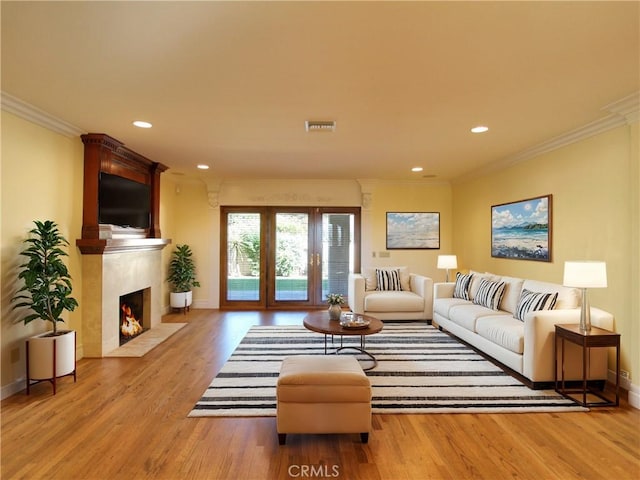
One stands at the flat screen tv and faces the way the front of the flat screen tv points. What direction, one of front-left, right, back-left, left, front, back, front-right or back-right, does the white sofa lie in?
front

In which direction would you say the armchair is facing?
toward the camera

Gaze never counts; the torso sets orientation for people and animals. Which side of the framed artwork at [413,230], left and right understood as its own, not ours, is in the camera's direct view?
front

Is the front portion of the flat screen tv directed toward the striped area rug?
yes

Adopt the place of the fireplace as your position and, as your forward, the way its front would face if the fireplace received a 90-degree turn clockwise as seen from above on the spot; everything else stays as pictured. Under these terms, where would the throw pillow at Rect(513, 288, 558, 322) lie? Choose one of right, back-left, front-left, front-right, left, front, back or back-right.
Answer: left

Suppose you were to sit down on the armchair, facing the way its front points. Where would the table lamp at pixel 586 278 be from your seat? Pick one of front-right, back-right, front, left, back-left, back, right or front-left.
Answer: front-left

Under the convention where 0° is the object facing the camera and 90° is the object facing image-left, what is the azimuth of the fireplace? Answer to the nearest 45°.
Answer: approximately 315°

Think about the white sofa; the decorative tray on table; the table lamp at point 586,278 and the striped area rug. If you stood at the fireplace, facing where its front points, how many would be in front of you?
4

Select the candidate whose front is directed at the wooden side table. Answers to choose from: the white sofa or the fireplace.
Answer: the fireplace

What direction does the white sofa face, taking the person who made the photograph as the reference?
facing the viewer and to the left of the viewer

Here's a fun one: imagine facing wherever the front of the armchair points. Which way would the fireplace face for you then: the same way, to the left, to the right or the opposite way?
to the left

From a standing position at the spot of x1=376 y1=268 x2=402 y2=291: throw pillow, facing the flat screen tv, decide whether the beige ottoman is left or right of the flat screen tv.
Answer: left

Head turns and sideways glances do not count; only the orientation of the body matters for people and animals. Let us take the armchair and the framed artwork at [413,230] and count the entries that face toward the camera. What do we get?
2

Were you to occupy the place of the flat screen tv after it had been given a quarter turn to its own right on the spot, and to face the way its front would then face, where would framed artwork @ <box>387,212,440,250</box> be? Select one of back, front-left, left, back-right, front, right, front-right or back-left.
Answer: back-left

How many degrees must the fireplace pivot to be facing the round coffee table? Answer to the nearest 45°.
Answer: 0° — it already faces it

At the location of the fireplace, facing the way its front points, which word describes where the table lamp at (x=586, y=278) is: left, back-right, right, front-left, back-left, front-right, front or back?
front

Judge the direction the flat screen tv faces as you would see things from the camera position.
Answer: facing the viewer and to the right of the viewer

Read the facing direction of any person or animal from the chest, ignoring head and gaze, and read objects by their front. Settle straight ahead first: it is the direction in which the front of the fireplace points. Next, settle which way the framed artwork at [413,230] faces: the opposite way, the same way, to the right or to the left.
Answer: to the right

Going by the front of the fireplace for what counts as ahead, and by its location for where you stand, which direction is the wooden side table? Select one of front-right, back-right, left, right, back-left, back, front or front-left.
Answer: front
